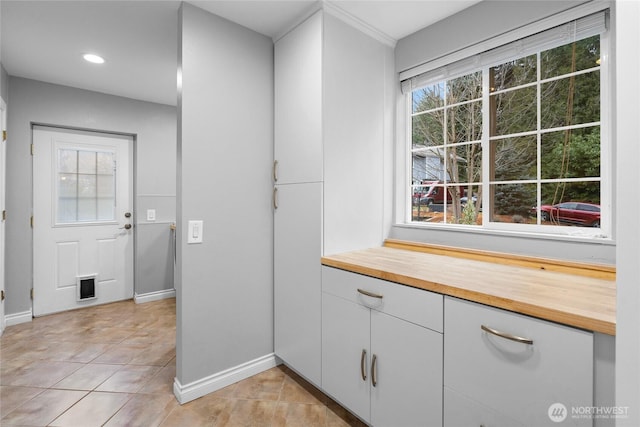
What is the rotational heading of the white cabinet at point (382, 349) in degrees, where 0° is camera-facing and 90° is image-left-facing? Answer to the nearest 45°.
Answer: approximately 45°

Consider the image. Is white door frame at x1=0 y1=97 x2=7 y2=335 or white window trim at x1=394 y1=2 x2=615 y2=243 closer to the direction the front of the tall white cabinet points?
the white door frame

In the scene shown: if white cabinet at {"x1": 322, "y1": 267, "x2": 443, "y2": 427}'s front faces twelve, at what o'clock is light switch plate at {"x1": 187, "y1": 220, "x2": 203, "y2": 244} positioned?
The light switch plate is roughly at 2 o'clock from the white cabinet.

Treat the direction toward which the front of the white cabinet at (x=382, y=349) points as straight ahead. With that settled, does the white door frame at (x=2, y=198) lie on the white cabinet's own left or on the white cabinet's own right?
on the white cabinet's own right

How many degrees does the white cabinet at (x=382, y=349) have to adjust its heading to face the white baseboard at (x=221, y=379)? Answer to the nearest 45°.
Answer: approximately 45° to its right

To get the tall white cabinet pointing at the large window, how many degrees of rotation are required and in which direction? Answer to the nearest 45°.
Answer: approximately 135° to its left

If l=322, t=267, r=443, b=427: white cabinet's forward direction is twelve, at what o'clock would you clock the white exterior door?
The white exterior door is roughly at 2 o'clock from the white cabinet.
